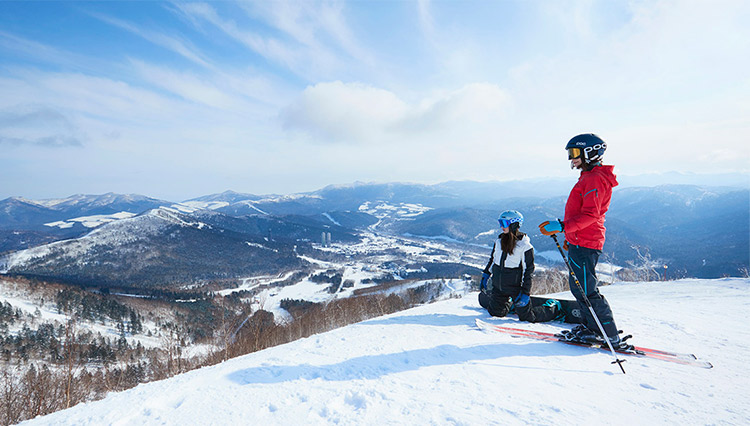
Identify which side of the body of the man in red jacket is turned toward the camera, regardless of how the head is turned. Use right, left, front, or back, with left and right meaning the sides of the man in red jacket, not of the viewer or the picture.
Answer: left

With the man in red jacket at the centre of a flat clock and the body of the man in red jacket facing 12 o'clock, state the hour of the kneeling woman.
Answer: The kneeling woman is roughly at 1 o'clock from the man in red jacket.

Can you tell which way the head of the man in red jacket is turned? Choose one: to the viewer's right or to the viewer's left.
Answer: to the viewer's left
